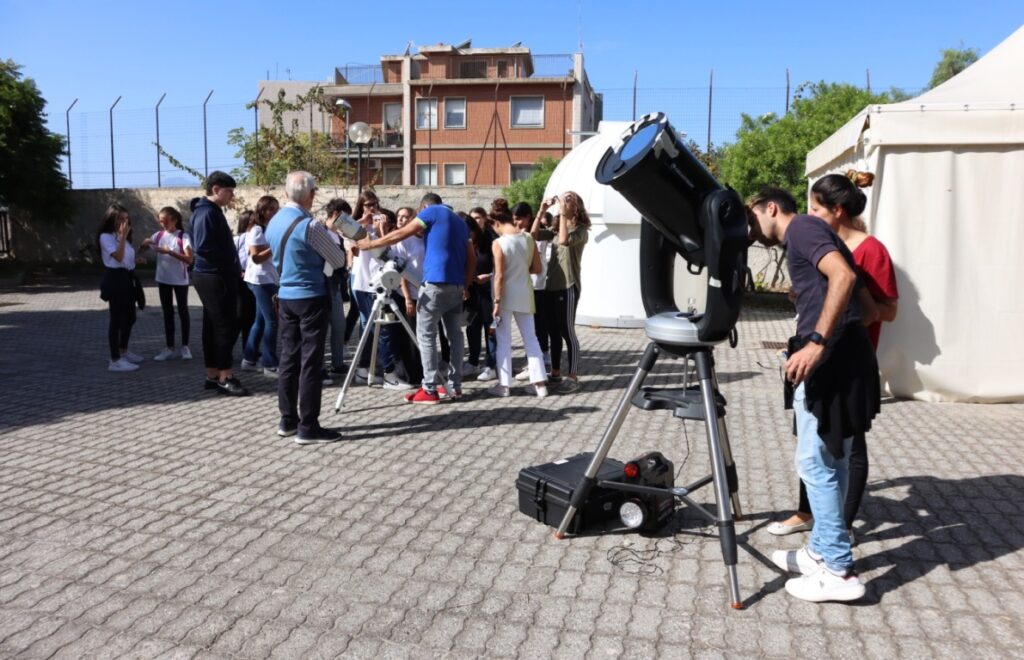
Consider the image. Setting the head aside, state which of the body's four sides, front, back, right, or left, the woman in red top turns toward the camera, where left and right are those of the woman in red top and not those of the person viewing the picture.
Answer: left

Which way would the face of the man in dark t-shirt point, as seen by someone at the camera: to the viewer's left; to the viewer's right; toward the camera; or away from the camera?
to the viewer's left

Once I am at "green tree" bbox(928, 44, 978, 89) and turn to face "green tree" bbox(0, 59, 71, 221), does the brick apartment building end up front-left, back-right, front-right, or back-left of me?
front-right

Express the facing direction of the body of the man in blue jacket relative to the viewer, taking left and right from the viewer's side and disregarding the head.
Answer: facing to the right of the viewer

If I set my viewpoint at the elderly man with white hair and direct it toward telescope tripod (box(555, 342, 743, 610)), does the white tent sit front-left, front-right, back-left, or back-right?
front-left

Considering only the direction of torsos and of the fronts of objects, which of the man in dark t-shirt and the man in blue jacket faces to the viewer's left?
the man in dark t-shirt

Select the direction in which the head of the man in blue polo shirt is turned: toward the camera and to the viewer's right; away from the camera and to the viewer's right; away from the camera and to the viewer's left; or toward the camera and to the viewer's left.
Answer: away from the camera and to the viewer's left

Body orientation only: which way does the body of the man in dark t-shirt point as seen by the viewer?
to the viewer's left

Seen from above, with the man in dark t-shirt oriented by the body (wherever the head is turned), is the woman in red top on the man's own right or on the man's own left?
on the man's own right

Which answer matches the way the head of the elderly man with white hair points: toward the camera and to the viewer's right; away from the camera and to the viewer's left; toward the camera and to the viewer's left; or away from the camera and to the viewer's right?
away from the camera and to the viewer's right

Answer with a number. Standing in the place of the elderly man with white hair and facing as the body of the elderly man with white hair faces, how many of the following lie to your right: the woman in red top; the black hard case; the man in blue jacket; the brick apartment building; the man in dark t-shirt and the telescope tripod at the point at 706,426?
4

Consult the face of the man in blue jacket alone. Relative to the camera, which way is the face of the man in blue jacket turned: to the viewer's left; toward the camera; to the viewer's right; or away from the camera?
to the viewer's right

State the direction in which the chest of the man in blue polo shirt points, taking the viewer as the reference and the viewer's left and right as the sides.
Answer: facing away from the viewer and to the left of the viewer

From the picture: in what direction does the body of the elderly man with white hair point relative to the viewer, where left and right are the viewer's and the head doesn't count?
facing away from the viewer and to the right of the viewer
